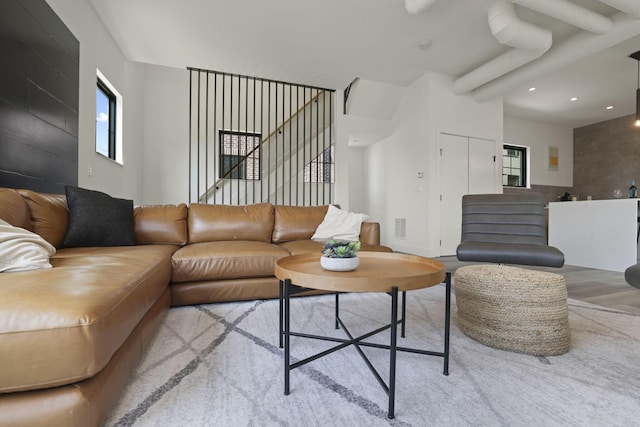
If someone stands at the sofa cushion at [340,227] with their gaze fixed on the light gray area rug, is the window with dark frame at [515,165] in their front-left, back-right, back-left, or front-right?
back-left

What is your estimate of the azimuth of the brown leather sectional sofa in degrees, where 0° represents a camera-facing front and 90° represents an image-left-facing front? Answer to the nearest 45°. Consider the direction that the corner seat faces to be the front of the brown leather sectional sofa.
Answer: approximately 315°

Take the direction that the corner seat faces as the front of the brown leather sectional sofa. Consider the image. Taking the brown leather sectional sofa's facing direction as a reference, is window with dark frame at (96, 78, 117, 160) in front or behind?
behind

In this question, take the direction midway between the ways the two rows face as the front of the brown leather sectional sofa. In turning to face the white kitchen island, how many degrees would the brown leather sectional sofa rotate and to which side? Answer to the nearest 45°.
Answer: approximately 45° to its left

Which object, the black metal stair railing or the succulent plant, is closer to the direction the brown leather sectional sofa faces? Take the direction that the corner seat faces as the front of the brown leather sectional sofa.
the succulent plant

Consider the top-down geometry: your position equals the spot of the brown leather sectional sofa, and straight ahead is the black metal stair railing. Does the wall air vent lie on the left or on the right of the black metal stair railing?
right

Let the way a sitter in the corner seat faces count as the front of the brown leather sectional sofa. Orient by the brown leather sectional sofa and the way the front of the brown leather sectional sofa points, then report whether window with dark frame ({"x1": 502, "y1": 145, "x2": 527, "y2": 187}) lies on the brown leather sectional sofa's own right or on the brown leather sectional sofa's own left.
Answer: on the brown leather sectional sofa's own left

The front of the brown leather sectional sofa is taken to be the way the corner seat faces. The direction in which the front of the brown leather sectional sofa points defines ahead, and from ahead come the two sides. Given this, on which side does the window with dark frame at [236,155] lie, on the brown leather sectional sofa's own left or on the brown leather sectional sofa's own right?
on the brown leather sectional sofa's own left
